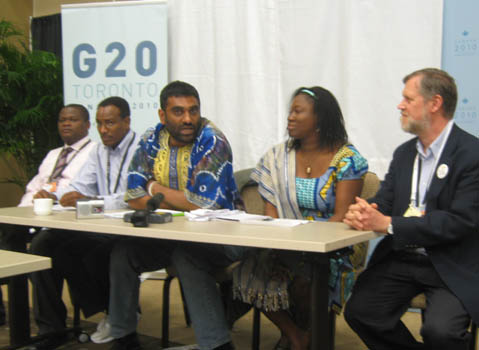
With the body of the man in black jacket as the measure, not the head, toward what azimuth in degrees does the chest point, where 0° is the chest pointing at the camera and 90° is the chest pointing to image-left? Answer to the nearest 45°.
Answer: approximately 45°

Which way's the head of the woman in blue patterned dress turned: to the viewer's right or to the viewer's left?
to the viewer's left

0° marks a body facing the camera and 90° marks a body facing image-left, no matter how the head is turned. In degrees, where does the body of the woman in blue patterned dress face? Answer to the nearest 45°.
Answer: approximately 45°

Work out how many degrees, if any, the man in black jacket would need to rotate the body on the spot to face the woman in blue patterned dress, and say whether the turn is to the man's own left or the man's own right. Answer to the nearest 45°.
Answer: approximately 90° to the man's own right

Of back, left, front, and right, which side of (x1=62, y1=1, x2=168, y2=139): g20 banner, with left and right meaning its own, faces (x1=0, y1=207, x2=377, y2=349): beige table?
front

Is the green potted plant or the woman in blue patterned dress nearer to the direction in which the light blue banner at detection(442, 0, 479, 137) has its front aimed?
the woman in blue patterned dress

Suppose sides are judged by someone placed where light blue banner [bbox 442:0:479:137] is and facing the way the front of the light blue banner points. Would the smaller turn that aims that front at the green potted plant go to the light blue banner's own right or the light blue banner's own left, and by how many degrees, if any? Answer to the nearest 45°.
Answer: approximately 90° to the light blue banner's own right

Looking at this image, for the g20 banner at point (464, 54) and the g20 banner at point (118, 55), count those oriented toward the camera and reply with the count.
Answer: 2

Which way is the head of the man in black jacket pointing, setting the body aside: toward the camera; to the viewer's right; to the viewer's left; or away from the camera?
to the viewer's left

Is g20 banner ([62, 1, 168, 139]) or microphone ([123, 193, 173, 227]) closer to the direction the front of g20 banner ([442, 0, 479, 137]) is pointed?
the microphone

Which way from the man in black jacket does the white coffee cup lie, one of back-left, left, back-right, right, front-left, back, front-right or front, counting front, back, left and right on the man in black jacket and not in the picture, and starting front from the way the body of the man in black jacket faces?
front-right
